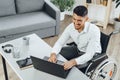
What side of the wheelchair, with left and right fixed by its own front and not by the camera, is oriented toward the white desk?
front

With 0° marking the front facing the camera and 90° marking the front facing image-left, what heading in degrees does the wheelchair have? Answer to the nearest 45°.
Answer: approximately 45°

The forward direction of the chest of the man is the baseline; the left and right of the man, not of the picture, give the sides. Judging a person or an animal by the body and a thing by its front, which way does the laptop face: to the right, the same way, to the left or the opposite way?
the opposite way

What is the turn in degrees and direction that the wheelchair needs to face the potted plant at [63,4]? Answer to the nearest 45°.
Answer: approximately 135° to its right

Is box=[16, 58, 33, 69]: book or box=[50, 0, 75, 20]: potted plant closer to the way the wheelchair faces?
the book

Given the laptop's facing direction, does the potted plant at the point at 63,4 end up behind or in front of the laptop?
in front

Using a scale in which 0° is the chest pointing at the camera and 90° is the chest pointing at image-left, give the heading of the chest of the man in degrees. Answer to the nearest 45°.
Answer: approximately 45°

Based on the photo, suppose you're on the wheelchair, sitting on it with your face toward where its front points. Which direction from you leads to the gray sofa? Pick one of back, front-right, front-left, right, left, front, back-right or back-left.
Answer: right

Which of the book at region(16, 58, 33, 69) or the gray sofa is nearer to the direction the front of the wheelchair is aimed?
the book

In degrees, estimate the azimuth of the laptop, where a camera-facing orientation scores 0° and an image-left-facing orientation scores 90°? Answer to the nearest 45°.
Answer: approximately 225°

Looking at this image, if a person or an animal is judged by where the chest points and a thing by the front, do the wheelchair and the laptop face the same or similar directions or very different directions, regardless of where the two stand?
very different directions

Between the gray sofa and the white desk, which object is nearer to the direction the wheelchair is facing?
the white desk
